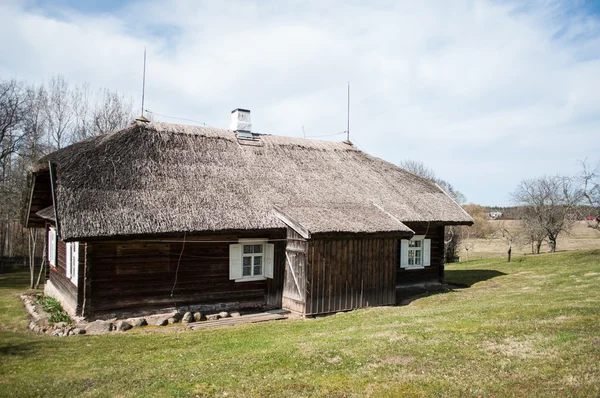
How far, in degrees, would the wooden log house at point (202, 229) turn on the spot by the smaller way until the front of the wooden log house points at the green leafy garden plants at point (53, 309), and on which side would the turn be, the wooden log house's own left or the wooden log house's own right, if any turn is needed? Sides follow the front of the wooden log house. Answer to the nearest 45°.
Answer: approximately 90° to the wooden log house's own right

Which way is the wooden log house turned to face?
toward the camera
